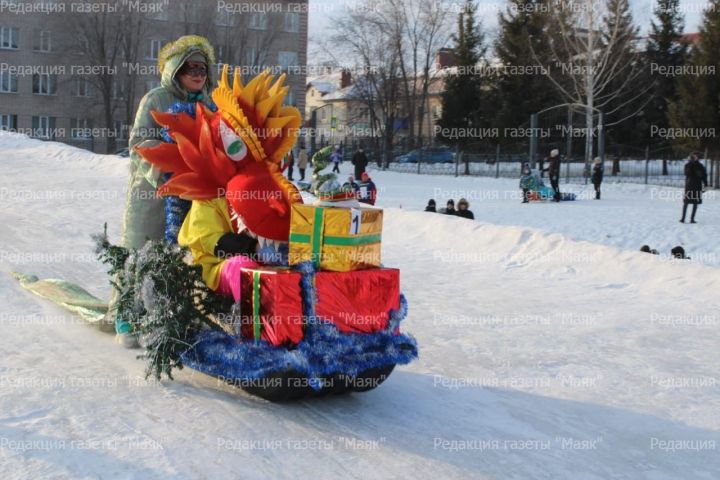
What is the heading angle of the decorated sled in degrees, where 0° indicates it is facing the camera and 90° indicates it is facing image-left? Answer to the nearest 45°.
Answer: approximately 315°

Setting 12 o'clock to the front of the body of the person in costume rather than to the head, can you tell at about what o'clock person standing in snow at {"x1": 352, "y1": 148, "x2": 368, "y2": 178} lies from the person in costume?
The person standing in snow is roughly at 8 o'clock from the person in costume.

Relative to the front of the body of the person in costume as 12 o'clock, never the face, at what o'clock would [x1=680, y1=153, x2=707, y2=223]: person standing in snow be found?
The person standing in snow is roughly at 9 o'clock from the person in costume.

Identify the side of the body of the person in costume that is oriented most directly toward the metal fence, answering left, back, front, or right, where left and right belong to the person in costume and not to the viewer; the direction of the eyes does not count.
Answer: left

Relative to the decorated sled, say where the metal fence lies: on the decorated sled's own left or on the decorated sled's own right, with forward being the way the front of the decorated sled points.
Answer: on the decorated sled's own left

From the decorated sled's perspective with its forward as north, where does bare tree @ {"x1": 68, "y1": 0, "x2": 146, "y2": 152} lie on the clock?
The bare tree is roughly at 7 o'clock from the decorated sled.

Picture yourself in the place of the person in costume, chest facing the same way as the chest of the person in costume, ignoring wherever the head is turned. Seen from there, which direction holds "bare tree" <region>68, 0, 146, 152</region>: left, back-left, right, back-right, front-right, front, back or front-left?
back-left

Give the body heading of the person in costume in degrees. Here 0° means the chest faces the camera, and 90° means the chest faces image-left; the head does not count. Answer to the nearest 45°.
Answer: approximately 315°
